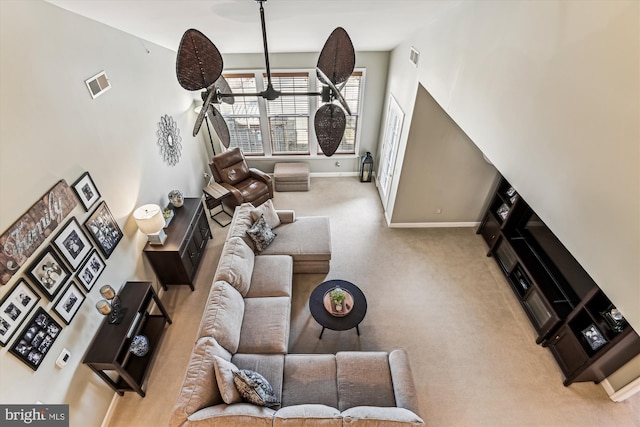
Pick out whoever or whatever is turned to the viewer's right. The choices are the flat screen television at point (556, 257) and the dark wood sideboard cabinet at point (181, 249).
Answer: the dark wood sideboard cabinet

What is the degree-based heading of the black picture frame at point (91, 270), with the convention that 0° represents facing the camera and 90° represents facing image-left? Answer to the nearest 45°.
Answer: approximately 315°

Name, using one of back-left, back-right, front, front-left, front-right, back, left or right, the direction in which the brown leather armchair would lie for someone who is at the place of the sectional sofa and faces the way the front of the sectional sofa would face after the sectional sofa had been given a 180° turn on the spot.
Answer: right

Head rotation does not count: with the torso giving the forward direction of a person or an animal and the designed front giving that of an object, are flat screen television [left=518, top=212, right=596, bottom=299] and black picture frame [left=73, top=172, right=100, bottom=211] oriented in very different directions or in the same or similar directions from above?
very different directions

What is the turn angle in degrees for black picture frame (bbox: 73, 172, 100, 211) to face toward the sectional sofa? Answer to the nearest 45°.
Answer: approximately 45° to its right

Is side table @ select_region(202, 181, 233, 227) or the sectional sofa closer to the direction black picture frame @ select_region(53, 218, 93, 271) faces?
the sectional sofa

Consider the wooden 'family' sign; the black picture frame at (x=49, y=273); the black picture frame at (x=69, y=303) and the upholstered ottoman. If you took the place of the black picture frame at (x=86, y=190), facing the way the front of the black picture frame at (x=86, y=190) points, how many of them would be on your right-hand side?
3

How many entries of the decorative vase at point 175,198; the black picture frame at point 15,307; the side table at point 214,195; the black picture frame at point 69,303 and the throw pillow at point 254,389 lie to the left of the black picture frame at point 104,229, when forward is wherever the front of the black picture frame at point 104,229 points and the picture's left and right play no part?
2

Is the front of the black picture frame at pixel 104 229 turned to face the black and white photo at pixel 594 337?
yes

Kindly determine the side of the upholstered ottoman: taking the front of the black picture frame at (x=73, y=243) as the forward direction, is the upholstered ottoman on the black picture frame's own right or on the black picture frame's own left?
on the black picture frame's own left
